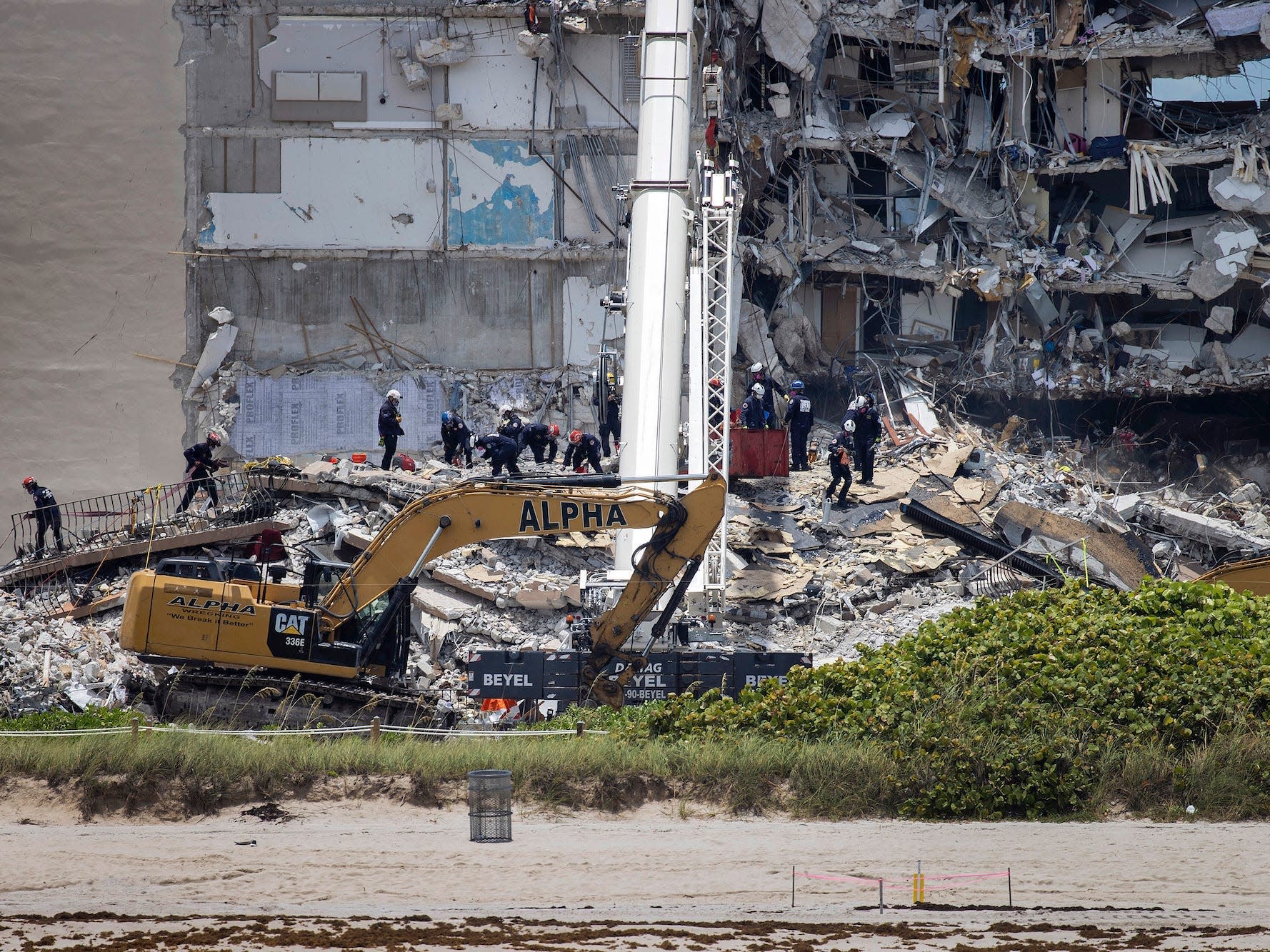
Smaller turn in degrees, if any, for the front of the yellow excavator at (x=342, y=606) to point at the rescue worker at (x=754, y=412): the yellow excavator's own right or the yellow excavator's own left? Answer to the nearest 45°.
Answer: approximately 45° to the yellow excavator's own left

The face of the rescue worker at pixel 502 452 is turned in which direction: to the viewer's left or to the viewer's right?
to the viewer's left

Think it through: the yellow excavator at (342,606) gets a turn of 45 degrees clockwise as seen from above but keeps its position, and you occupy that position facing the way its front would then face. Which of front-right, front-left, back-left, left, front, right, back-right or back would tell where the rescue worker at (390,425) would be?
back-left

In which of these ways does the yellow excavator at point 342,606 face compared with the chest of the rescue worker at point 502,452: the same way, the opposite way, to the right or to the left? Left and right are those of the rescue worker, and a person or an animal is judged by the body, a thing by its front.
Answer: the opposite way

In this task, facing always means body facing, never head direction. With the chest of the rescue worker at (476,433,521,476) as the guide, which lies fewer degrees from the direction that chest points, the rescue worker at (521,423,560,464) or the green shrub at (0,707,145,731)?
the green shrub

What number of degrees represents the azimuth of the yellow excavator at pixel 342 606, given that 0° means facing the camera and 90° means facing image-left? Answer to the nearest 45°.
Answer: approximately 270°

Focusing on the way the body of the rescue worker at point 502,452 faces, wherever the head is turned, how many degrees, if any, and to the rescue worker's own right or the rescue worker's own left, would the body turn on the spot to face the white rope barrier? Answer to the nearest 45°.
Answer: approximately 90° to the rescue worker's own left

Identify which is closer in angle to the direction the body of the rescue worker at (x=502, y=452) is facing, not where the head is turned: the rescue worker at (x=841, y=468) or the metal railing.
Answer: the metal railing

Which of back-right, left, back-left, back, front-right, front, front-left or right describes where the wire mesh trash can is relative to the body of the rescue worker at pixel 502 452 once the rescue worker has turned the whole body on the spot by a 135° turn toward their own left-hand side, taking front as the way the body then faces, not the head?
front-right

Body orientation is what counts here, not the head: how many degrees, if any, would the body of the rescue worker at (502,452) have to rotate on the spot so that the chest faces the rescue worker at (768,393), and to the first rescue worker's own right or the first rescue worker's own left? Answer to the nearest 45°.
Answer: approximately 135° to the first rescue worker's own right

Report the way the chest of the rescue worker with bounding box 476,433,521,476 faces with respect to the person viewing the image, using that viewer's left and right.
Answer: facing to the left of the viewer
